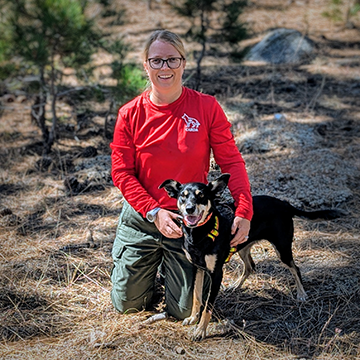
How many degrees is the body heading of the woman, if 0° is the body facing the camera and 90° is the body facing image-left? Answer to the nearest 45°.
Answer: approximately 0°

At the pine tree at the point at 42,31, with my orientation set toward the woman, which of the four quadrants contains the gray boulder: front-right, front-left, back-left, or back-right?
back-left

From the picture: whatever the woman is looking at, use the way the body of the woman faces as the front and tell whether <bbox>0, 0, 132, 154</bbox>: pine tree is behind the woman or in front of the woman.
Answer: behind

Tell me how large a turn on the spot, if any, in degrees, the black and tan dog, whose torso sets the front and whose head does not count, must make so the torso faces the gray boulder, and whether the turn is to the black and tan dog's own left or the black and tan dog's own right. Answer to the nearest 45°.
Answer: approximately 135° to the black and tan dog's own right
